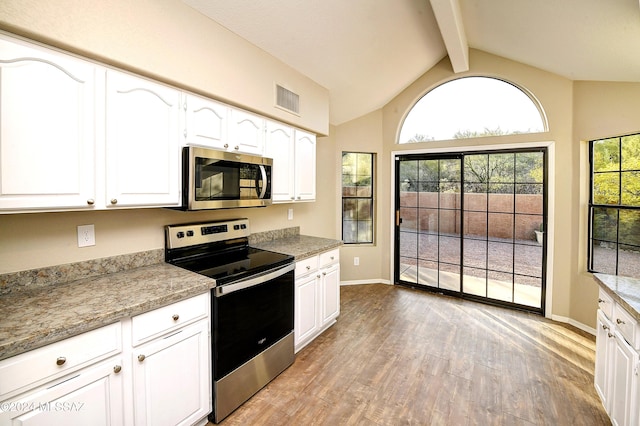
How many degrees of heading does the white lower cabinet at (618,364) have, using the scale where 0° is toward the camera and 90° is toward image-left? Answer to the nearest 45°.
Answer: approximately 90°

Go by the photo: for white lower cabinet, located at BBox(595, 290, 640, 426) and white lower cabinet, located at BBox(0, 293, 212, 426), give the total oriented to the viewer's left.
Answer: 1

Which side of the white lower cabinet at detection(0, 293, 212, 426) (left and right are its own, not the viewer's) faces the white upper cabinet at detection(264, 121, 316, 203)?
left

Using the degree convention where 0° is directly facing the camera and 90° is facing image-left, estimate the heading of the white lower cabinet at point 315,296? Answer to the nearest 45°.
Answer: approximately 315°

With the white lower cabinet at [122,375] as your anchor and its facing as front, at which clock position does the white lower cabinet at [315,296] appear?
the white lower cabinet at [315,296] is roughly at 10 o'clock from the white lower cabinet at [122,375].

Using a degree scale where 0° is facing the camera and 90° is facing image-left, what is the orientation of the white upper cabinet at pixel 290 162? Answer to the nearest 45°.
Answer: approximately 315°

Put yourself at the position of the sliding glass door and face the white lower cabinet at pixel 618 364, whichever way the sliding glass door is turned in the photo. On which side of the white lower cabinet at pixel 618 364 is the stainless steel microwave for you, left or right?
right

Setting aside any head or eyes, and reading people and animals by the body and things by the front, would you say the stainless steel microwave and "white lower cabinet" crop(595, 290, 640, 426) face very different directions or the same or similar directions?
very different directions
